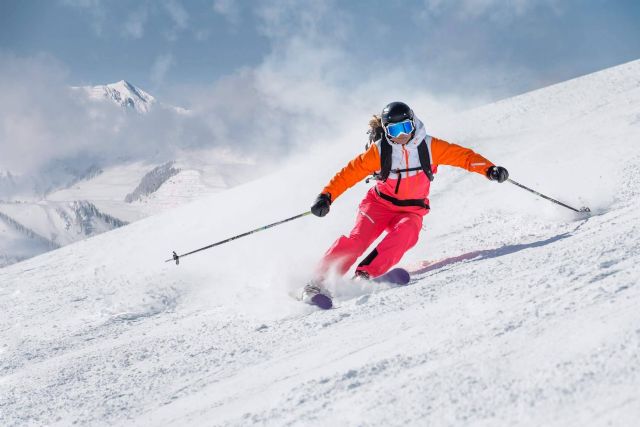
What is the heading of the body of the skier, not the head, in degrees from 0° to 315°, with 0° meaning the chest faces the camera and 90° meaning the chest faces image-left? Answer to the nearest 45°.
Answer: approximately 0°
